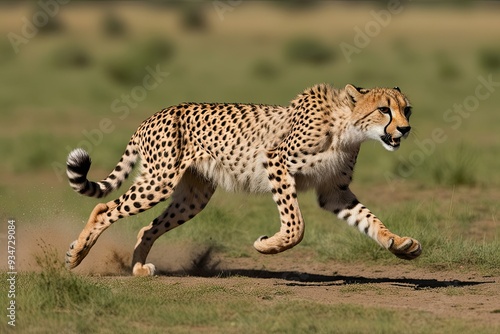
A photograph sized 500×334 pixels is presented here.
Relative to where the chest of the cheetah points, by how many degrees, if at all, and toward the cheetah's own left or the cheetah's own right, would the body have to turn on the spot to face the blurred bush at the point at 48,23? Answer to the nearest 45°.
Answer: approximately 90° to the cheetah's own left

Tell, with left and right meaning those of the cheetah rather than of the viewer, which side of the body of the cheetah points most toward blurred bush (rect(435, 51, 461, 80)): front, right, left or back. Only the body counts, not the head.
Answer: left

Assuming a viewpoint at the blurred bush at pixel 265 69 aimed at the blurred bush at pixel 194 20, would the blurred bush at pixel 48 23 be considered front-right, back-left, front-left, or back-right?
front-left

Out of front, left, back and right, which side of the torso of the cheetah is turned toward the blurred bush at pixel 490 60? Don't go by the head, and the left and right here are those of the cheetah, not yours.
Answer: left

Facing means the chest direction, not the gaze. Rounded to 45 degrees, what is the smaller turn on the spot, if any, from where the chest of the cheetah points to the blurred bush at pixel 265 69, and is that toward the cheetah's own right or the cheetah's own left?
approximately 90° to the cheetah's own left

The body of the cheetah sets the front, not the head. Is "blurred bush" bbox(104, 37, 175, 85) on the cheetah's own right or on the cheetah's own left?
on the cheetah's own left

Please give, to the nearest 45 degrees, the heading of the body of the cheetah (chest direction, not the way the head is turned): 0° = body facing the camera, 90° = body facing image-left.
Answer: approximately 270°

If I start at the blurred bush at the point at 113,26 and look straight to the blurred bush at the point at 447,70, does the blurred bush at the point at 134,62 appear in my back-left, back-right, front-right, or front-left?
front-right

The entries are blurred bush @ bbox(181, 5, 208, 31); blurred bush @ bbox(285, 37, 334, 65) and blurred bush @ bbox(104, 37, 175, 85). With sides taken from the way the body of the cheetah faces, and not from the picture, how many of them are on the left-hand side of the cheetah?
3

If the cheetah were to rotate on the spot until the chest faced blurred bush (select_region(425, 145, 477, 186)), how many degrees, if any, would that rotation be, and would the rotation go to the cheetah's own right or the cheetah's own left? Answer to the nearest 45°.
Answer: approximately 45° to the cheetah's own left

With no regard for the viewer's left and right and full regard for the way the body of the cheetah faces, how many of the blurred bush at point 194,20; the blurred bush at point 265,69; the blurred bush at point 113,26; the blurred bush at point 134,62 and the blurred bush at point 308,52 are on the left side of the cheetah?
5

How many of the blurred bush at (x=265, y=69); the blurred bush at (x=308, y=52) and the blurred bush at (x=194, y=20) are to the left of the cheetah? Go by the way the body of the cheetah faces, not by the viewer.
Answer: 3

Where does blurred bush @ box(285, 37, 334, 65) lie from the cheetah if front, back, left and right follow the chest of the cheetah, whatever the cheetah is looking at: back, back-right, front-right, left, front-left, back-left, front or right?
left

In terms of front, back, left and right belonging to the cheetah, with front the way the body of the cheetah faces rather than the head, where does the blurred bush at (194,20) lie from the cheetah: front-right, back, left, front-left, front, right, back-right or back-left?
left
